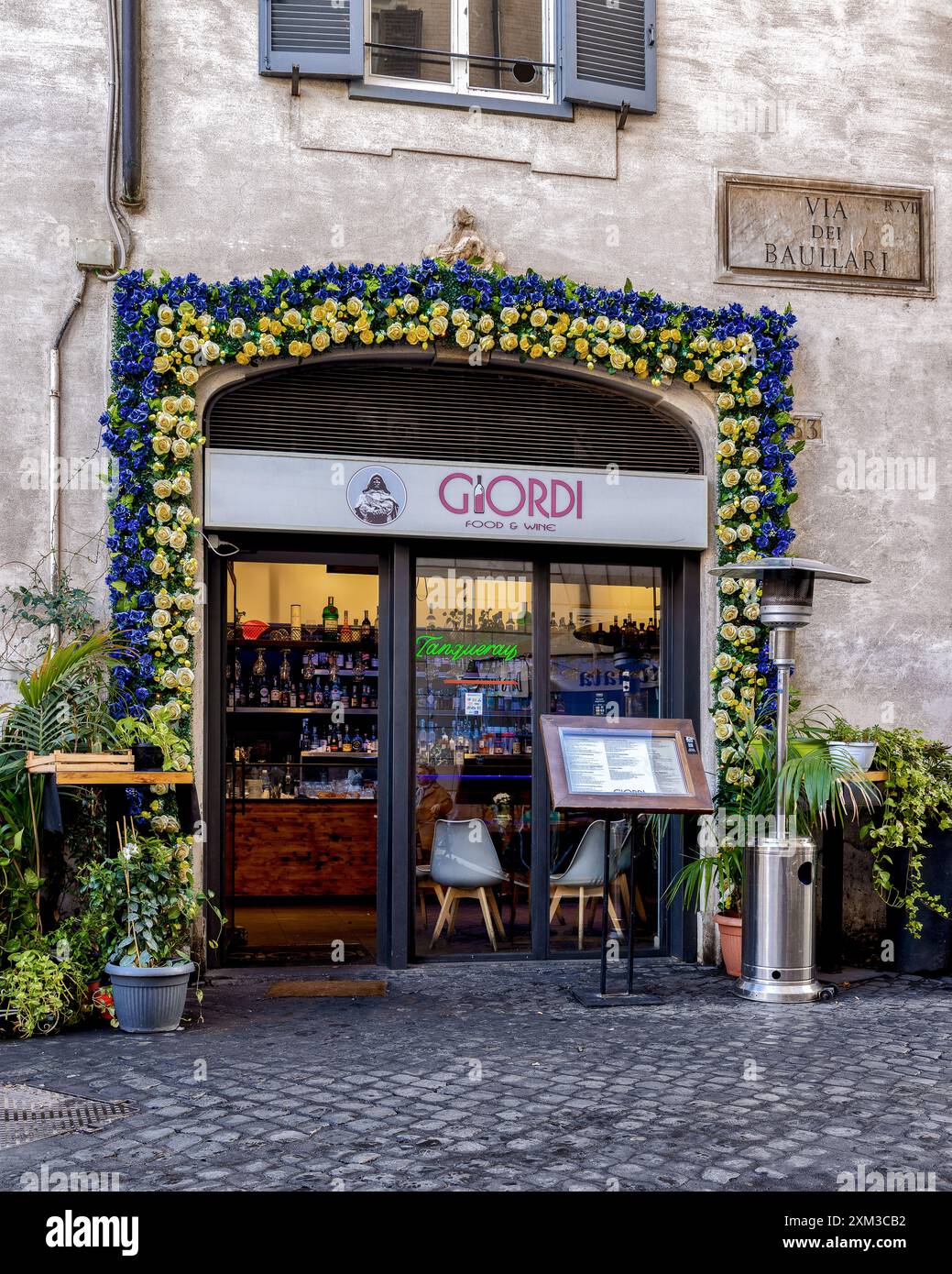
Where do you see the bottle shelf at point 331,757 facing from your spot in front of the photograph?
facing the viewer

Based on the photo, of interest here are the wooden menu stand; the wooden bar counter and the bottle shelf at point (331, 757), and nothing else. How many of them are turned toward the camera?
3

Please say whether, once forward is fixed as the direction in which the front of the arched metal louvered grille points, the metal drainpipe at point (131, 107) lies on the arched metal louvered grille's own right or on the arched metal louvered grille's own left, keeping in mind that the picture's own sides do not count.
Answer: on the arched metal louvered grille's own right

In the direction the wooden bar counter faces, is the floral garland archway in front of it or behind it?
in front

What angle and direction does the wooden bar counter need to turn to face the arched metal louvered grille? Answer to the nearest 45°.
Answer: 0° — it already faces it

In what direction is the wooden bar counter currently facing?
toward the camera

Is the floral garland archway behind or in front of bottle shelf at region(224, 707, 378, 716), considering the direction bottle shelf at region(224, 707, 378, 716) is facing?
in front

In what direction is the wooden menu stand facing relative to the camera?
toward the camera
